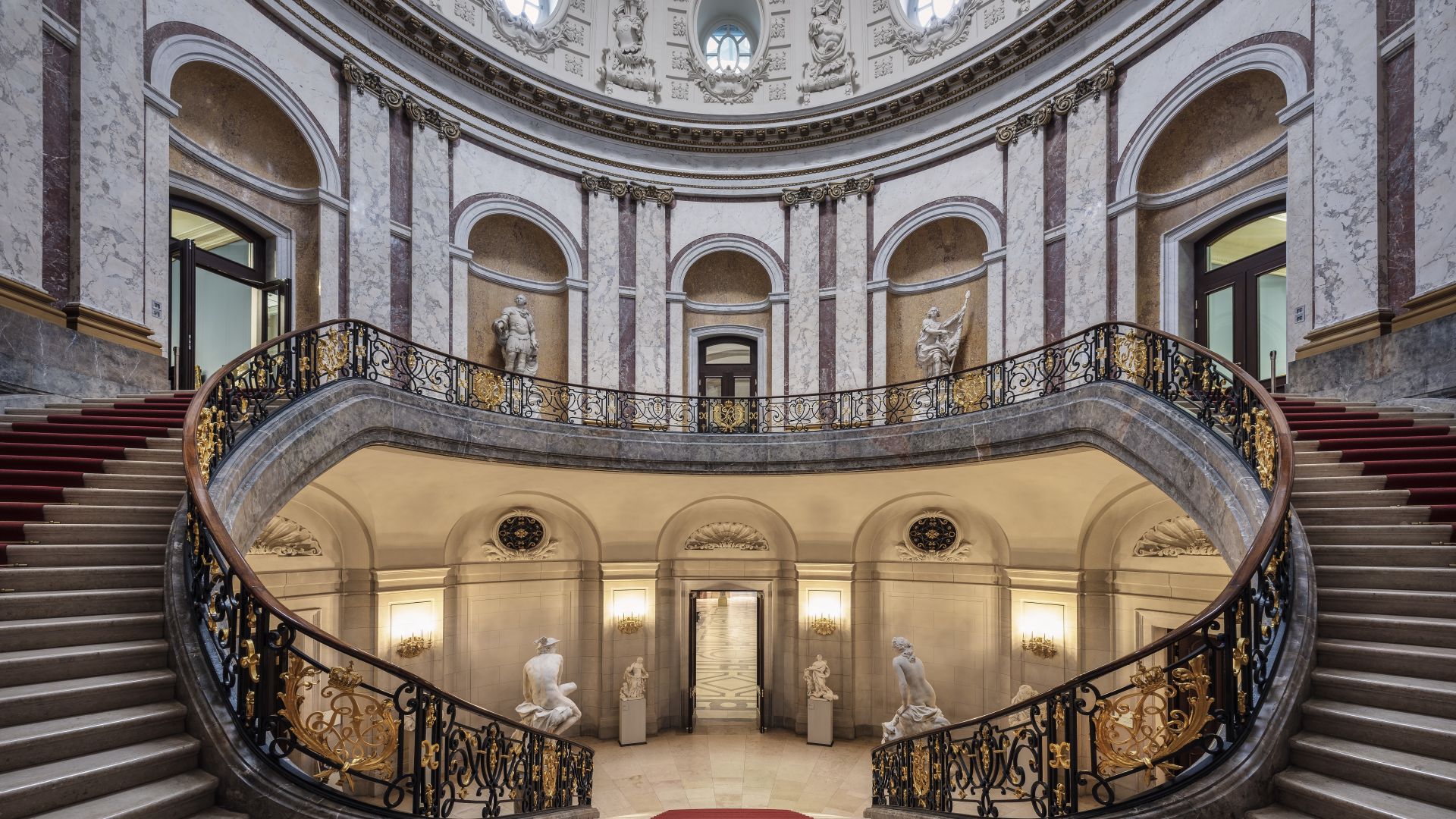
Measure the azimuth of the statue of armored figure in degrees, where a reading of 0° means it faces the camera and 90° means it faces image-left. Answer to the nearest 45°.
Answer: approximately 0°

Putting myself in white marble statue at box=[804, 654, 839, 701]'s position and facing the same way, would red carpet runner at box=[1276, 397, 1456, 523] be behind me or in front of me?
in front

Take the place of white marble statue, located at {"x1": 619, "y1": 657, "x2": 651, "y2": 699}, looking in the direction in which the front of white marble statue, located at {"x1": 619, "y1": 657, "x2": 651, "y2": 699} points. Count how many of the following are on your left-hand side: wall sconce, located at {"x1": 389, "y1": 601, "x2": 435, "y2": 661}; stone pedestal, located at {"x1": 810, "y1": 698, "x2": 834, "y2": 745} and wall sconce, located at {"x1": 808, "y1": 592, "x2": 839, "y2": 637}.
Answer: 2

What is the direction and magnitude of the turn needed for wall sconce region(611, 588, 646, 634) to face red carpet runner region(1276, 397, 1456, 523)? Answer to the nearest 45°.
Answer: approximately 45° to its left

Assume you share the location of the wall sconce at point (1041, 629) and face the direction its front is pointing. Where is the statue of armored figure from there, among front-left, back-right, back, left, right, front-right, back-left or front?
right

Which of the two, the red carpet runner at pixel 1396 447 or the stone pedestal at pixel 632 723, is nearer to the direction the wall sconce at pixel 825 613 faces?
the red carpet runner

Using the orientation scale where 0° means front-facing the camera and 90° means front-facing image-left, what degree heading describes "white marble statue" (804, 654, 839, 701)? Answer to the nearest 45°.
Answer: approximately 0°
